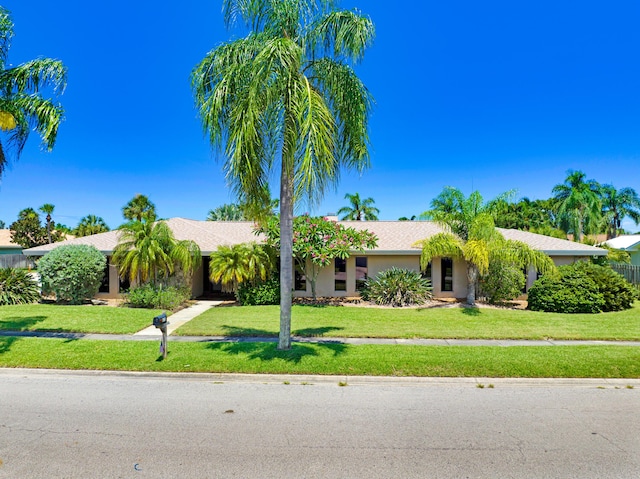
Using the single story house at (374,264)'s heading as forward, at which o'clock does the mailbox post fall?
The mailbox post is roughly at 1 o'clock from the single story house.

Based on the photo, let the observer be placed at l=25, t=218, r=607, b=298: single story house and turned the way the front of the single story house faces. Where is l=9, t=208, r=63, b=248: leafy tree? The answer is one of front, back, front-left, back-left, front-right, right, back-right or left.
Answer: back-right

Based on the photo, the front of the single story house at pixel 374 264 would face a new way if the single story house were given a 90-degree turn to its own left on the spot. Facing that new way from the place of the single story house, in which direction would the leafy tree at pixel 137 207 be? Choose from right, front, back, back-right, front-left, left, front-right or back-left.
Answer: back-left

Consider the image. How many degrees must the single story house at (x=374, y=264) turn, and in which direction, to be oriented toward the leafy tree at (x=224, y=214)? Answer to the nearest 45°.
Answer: approximately 135° to its right

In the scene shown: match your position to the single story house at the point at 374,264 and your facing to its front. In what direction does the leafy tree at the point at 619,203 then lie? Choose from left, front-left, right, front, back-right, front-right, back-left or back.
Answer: back-left

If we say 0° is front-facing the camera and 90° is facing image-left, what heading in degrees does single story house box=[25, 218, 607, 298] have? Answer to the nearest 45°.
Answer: approximately 0°

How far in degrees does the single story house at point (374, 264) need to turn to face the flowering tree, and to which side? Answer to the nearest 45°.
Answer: approximately 45° to its right

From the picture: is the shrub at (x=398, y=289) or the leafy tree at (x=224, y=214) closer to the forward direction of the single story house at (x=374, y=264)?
the shrub

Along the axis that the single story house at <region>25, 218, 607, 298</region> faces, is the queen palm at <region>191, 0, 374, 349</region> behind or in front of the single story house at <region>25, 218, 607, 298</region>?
in front

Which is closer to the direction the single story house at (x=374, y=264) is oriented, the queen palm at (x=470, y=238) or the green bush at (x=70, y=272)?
the queen palm

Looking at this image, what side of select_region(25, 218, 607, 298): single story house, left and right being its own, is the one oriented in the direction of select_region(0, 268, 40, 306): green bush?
right

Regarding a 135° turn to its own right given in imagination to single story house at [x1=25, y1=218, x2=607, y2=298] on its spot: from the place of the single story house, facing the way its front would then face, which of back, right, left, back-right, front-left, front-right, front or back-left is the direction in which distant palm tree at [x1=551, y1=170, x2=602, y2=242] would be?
right

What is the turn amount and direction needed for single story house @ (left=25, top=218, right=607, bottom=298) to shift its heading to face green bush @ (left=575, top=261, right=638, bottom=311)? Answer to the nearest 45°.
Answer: approximately 45° to its left
